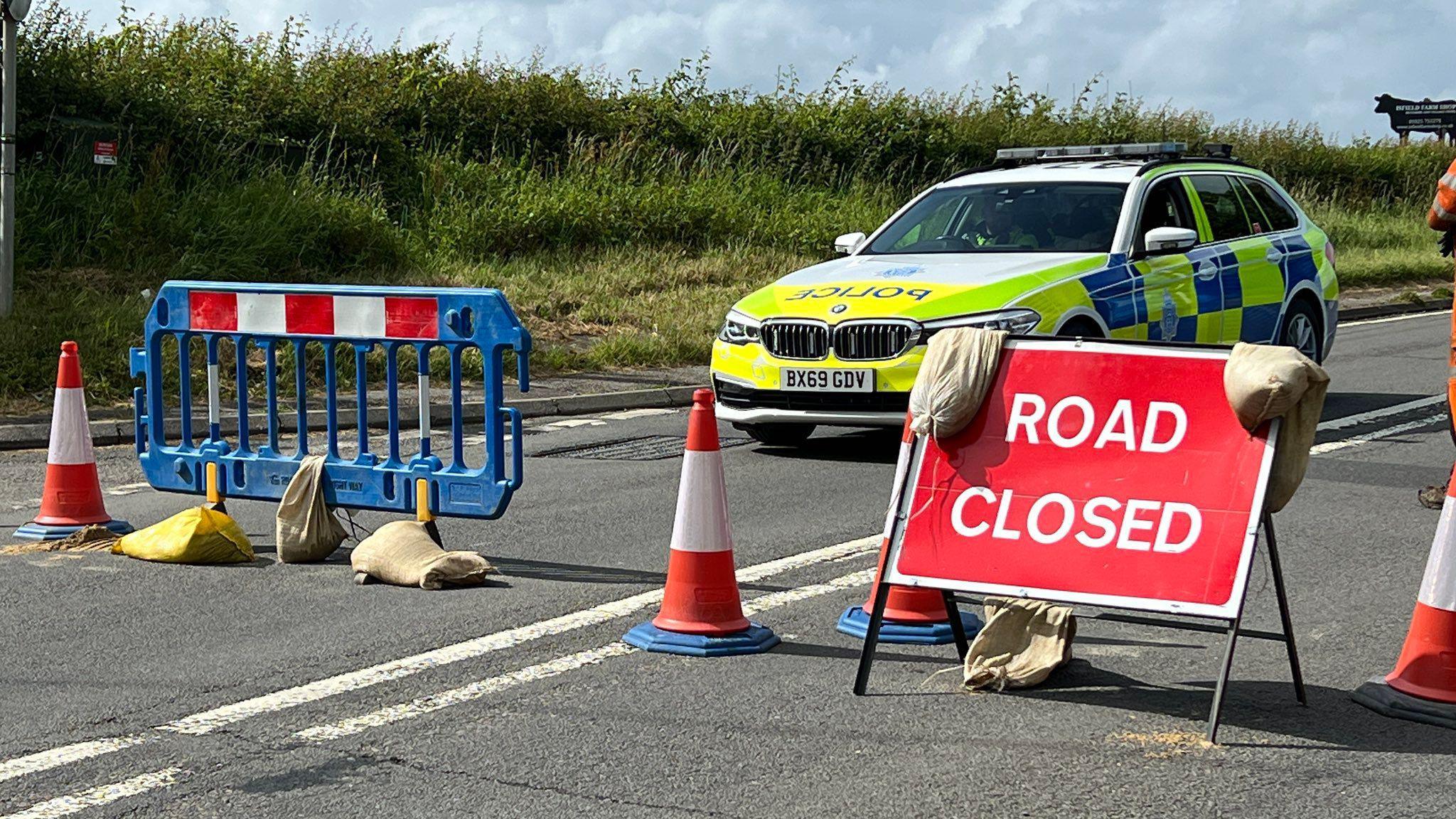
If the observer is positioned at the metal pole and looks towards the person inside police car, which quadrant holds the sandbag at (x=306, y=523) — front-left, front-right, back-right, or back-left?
front-right

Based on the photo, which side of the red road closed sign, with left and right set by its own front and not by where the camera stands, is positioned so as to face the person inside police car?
back

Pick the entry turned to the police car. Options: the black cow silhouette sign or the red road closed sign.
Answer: the black cow silhouette sign

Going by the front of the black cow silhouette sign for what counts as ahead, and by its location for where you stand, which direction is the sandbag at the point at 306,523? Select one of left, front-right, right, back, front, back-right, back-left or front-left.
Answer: front

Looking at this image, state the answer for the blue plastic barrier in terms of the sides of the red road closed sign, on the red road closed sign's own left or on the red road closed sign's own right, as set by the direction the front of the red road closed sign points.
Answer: on the red road closed sign's own right

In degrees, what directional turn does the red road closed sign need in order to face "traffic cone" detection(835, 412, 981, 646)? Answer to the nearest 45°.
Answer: approximately 135° to its right

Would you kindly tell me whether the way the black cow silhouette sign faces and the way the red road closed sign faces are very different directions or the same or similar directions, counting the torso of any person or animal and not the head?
same or similar directions

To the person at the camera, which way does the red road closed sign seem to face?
facing the viewer

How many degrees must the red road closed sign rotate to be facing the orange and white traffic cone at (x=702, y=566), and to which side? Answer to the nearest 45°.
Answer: approximately 90° to its right

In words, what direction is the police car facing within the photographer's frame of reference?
facing the viewer and to the left of the viewer

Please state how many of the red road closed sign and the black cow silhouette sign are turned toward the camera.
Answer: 2

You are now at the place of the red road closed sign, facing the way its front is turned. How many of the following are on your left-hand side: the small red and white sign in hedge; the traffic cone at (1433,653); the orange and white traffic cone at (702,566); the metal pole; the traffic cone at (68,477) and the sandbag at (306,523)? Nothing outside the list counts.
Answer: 1
